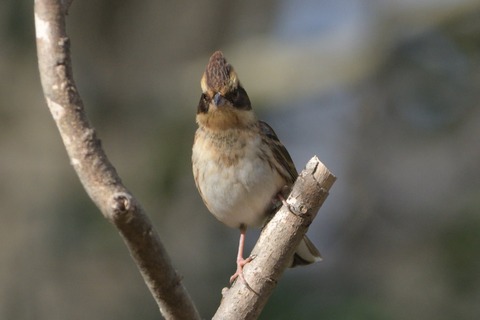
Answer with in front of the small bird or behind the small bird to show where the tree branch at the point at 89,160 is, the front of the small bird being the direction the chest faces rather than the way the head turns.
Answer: in front

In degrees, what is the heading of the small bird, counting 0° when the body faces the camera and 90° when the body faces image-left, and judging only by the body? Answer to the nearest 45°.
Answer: approximately 45°
